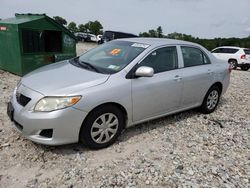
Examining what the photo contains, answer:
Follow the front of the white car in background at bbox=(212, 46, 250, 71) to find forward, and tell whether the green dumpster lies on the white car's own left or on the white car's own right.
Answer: on the white car's own left

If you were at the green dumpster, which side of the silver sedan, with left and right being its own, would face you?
right

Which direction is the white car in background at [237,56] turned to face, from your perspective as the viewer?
facing away from the viewer and to the left of the viewer

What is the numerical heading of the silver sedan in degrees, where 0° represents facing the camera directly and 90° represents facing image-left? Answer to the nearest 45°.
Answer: approximately 45°

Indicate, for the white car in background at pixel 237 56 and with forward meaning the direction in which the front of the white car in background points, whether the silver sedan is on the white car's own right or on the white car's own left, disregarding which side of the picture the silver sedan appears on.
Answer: on the white car's own left

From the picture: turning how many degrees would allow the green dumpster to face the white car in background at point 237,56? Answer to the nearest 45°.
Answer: approximately 45° to its left

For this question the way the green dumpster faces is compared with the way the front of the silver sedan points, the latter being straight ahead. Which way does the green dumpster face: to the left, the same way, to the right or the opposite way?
to the left
